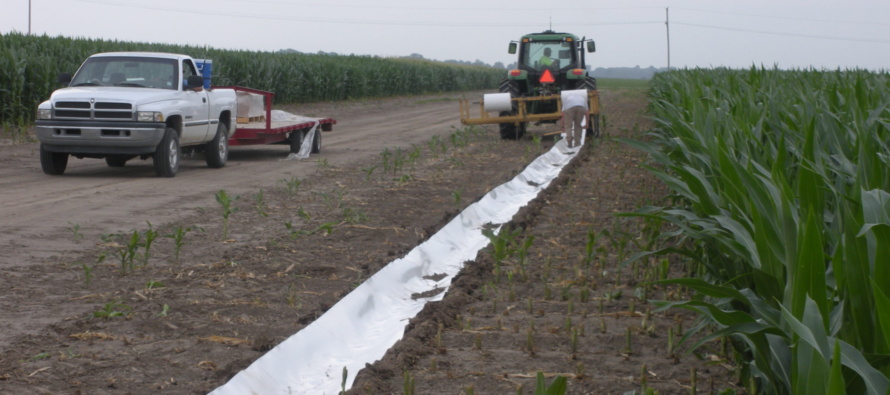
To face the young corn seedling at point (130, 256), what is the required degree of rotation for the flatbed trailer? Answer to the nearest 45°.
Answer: approximately 45° to its left

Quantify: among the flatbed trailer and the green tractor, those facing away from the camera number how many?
1

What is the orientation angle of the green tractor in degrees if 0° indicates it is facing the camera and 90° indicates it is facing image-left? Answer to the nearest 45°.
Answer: approximately 180°

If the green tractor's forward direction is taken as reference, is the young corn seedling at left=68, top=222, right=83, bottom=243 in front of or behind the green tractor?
behind

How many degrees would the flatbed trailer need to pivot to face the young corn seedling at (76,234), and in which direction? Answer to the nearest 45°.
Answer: approximately 45° to its left

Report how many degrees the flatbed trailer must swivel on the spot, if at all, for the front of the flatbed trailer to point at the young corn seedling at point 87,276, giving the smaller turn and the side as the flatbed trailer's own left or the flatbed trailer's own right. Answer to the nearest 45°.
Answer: approximately 45° to the flatbed trailer's own left

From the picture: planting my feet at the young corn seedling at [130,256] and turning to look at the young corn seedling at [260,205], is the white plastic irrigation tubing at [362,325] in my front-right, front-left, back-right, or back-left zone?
back-right

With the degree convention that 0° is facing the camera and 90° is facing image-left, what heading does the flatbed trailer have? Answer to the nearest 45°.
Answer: approximately 45°

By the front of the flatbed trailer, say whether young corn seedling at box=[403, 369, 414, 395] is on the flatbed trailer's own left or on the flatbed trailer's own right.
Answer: on the flatbed trailer's own left
